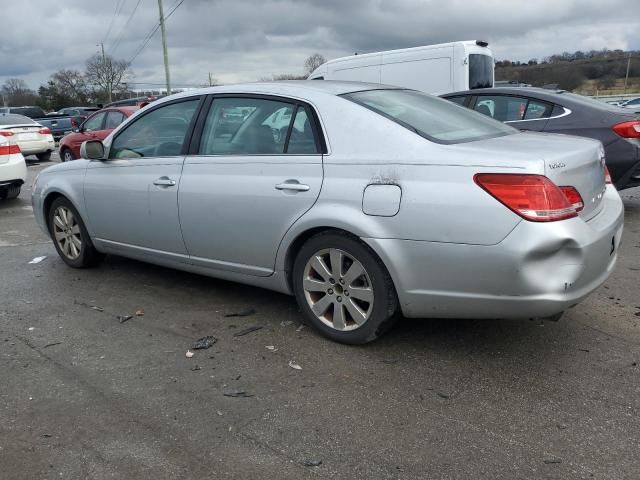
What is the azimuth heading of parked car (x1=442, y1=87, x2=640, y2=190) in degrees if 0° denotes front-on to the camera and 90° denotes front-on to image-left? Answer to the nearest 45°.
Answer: approximately 135°

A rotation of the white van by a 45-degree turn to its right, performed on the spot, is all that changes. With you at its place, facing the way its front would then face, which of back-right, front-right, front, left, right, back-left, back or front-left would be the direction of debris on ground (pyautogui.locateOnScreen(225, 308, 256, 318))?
back

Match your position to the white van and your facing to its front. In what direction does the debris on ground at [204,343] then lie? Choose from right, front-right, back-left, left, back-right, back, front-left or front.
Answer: back-left

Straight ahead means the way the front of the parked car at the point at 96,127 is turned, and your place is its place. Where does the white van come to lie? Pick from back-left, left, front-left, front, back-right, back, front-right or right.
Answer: back

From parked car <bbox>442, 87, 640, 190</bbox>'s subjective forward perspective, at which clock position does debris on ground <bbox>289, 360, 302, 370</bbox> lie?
The debris on ground is roughly at 8 o'clock from the parked car.

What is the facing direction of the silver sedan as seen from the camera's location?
facing away from the viewer and to the left of the viewer

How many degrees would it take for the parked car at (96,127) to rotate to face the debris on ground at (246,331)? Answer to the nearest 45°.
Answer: approximately 135° to its left

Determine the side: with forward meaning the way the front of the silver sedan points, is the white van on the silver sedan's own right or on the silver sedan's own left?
on the silver sedan's own right
